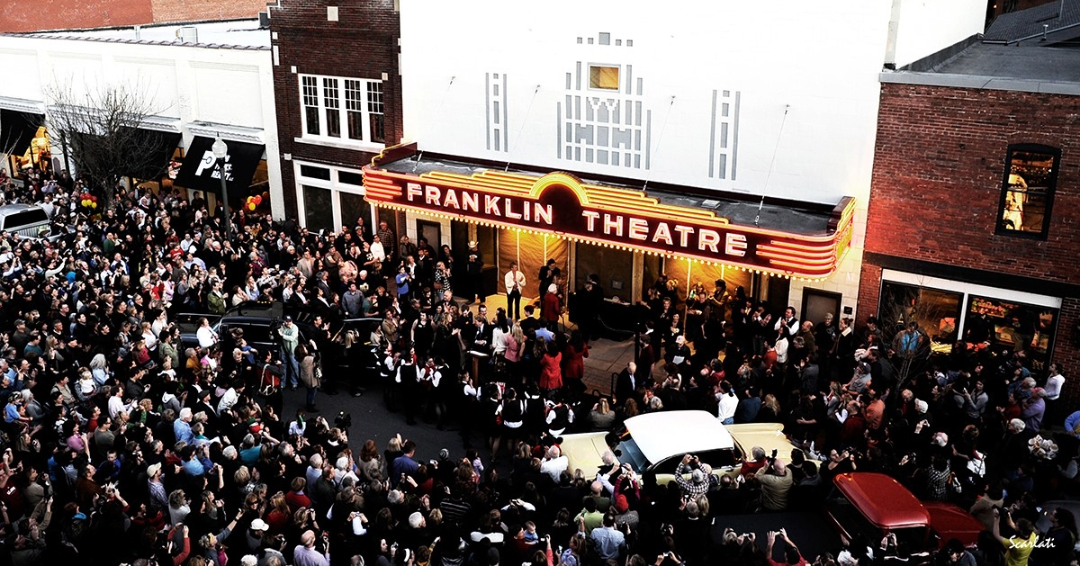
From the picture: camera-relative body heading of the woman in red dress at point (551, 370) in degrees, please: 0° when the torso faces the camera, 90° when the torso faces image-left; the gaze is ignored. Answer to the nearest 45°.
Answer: approximately 180°

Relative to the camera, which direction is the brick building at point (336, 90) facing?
toward the camera

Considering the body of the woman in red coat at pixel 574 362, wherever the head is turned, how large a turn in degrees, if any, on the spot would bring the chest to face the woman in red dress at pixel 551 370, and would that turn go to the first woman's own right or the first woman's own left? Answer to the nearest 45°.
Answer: approximately 135° to the first woman's own left

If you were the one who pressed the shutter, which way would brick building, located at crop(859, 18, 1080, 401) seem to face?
facing the viewer

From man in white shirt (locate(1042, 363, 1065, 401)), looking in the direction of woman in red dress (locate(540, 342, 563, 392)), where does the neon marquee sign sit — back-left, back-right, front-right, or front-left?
front-right

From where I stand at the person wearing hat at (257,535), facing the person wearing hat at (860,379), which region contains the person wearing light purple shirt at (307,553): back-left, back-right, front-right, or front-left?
front-right

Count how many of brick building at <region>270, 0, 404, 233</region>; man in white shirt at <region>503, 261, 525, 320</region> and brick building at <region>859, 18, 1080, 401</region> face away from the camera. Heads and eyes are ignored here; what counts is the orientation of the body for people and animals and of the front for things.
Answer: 0

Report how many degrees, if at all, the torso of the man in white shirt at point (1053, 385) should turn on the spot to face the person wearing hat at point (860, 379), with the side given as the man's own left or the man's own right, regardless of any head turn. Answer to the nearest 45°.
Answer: approximately 45° to the man's own left

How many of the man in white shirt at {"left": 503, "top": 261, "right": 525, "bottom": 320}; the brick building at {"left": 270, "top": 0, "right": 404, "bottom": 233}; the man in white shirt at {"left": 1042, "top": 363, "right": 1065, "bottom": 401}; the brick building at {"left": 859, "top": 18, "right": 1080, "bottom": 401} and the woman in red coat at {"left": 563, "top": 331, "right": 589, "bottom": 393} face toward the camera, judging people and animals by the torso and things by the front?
3

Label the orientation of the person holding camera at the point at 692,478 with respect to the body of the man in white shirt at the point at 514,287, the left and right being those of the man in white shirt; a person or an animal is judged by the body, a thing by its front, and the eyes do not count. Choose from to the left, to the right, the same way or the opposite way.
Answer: the opposite way

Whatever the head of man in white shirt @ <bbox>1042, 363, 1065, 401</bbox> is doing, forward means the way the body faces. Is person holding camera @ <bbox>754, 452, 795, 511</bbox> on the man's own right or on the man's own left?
on the man's own left

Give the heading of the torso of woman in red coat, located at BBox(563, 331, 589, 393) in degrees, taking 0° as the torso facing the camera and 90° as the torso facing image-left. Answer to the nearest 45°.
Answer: approximately 180°

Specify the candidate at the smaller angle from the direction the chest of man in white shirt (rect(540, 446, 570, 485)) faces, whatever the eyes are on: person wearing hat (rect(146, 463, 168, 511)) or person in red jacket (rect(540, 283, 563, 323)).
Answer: the person in red jacket

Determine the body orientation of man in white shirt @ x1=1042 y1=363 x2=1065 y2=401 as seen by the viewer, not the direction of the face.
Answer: to the viewer's left

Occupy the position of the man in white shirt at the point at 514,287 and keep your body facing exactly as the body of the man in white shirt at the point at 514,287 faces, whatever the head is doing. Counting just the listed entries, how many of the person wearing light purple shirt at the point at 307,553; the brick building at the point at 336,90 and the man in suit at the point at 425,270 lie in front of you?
1

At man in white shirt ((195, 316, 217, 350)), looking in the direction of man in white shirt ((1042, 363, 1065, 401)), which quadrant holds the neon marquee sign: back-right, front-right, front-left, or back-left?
front-left

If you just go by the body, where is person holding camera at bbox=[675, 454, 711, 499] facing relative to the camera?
away from the camera
